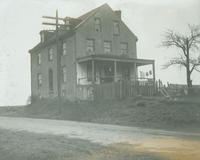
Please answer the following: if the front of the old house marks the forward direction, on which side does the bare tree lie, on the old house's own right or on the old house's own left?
on the old house's own left
